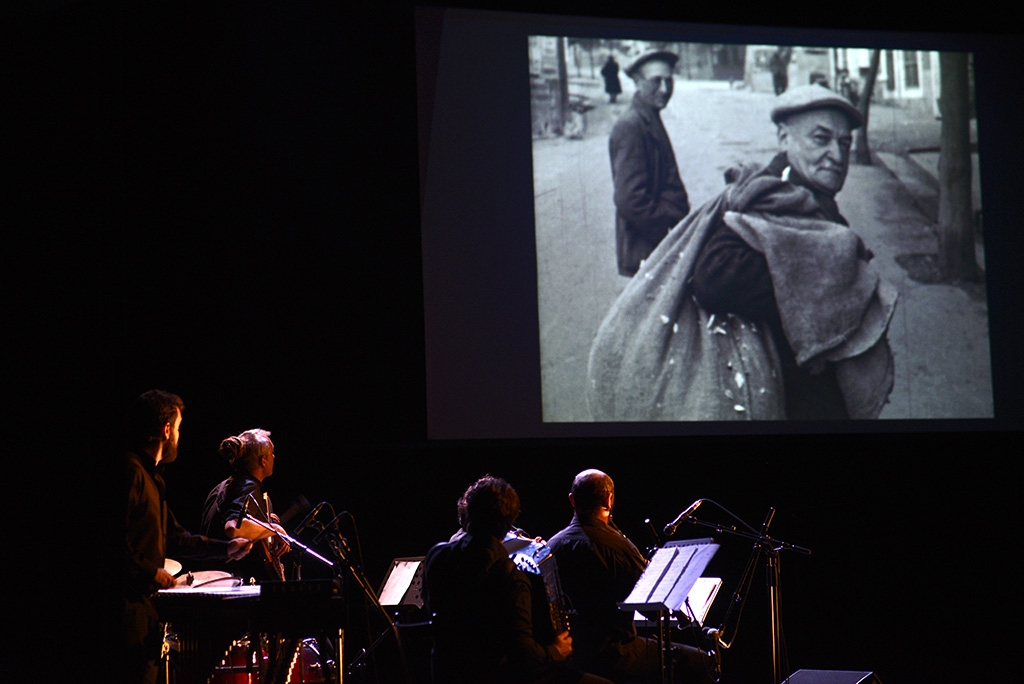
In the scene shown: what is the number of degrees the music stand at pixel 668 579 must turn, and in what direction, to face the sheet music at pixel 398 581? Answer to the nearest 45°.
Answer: approximately 90° to its right

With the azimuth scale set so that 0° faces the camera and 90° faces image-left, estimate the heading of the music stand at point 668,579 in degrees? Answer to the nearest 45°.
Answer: approximately 45°

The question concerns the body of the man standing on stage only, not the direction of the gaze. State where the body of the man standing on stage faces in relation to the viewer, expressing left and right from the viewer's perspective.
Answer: facing to the right of the viewer

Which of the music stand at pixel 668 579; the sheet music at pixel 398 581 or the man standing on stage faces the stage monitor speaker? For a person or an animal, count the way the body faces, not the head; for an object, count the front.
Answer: the man standing on stage

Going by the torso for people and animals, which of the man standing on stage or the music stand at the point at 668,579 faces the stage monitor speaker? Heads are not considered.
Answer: the man standing on stage

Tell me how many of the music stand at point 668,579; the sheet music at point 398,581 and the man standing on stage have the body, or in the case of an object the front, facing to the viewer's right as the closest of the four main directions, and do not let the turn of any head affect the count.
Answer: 1

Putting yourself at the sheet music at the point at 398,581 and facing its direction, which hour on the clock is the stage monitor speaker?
The stage monitor speaker is roughly at 8 o'clock from the sheet music.

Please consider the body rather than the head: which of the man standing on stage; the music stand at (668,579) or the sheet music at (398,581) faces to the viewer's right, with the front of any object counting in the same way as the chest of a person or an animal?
the man standing on stage

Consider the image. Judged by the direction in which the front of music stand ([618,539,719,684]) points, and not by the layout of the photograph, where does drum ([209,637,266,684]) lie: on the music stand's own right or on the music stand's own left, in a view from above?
on the music stand's own right

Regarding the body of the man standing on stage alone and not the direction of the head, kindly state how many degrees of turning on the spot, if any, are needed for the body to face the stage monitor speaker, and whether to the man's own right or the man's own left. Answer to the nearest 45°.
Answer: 0° — they already face it
